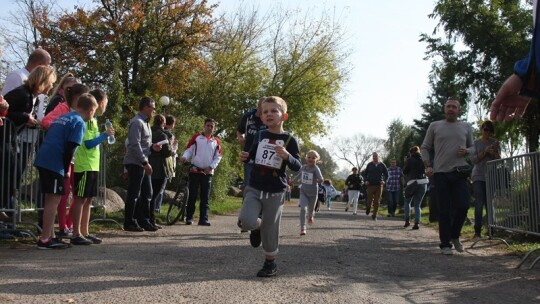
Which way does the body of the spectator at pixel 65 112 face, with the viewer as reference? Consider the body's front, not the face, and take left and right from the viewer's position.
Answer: facing to the right of the viewer

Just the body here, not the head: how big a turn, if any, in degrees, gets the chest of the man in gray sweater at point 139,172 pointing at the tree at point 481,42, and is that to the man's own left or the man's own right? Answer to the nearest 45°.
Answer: approximately 45° to the man's own left

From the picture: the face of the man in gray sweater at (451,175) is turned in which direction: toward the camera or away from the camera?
toward the camera

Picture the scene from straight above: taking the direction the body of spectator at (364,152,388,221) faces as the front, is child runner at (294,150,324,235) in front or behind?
in front

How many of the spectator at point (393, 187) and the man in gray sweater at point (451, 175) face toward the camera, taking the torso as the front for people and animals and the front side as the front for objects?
2

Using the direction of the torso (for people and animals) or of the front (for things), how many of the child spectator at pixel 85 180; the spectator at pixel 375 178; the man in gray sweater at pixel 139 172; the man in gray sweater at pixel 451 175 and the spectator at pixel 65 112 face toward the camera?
2

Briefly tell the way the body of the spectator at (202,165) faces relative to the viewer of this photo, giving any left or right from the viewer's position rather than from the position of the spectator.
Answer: facing the viewer

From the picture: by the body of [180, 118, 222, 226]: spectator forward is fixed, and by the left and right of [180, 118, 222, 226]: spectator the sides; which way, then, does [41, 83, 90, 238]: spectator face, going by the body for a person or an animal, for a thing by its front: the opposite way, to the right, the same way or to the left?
to the left

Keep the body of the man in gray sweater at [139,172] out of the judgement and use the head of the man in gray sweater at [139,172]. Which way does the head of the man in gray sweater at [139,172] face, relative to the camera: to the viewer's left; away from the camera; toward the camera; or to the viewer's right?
to the viewer's right

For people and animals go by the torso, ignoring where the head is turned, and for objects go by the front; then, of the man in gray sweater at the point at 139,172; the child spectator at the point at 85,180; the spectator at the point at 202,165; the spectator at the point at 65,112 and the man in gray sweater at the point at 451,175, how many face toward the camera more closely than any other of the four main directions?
2

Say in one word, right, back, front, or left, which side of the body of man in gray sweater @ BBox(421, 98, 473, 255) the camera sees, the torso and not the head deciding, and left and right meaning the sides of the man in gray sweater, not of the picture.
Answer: front

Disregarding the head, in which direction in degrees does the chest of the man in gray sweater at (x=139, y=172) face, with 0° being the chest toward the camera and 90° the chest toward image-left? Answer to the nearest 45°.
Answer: approximately 270°

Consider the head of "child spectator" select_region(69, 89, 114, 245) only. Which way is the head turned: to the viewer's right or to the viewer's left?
to the viewer's right

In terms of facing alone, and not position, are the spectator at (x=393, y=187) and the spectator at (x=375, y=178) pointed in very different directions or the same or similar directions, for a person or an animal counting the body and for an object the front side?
same or similar directions

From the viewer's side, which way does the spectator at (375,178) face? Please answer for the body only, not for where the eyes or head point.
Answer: toward the camera

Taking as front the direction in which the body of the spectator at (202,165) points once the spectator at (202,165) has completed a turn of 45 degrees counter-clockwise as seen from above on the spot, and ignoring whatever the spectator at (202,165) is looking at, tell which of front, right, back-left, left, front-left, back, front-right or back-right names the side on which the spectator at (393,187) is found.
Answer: left
